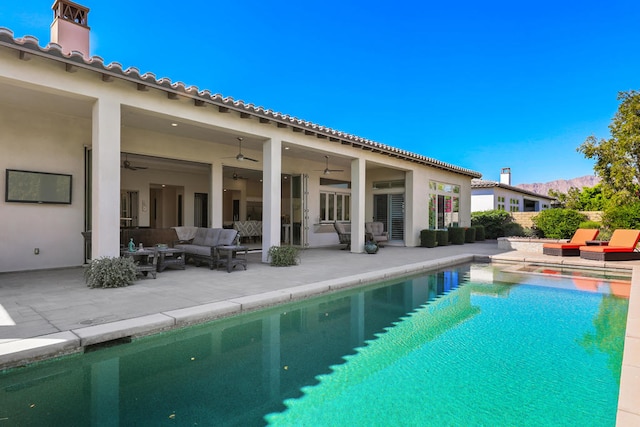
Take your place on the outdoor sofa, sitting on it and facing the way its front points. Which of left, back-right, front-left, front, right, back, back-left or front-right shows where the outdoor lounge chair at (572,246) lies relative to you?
back-left

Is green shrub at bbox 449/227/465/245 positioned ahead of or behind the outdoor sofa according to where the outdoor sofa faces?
behind

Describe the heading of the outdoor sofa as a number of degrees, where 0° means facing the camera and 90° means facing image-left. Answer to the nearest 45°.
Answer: approximately 45°

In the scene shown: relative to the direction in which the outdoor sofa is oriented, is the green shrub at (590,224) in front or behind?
behind

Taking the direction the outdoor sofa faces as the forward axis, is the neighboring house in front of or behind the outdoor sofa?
behind

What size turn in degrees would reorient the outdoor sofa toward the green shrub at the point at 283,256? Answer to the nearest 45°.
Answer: approximately 135° to its left

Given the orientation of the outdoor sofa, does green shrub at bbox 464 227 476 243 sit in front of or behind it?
behind

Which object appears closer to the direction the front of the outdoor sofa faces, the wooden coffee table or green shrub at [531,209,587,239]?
the wooden coffee table

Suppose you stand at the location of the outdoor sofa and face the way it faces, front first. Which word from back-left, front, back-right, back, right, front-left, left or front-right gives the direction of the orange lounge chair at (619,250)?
back-left

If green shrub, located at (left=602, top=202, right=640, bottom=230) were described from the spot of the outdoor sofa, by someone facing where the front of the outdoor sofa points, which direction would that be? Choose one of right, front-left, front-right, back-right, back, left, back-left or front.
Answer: back-left
